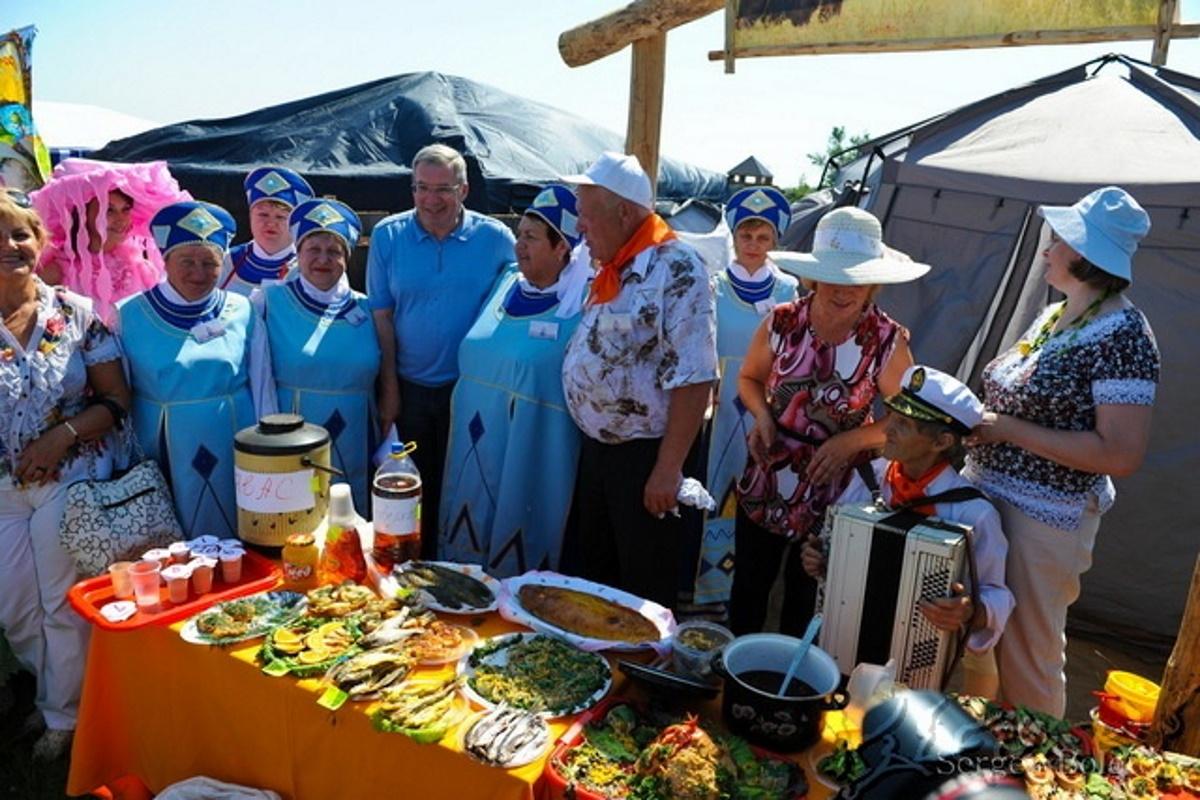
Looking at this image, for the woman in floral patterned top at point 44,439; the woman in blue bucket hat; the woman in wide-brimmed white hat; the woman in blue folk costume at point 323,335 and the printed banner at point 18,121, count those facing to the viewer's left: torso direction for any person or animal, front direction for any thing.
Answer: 1

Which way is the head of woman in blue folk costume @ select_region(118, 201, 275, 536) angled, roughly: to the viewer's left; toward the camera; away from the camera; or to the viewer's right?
toward the camera

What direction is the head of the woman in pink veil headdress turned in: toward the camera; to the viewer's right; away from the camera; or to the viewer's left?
toward the camera

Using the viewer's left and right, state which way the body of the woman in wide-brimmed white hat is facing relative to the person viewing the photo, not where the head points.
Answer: facing the viewer

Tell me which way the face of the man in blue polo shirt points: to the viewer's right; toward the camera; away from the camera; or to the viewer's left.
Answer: toward the camera

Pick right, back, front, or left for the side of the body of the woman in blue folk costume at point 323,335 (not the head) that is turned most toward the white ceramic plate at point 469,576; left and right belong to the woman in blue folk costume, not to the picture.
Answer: front

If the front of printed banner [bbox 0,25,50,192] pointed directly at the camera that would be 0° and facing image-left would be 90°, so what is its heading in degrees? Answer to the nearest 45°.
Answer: approximately 0°

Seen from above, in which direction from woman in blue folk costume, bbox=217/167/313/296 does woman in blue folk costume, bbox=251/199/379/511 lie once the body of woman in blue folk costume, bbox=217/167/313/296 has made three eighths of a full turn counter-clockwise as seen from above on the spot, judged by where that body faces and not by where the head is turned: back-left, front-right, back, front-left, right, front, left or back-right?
back-right

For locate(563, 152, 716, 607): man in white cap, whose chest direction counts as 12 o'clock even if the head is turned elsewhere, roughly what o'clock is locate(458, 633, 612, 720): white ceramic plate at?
The white ceramic plate is roughly at 11 o'clock from the man in white cap.

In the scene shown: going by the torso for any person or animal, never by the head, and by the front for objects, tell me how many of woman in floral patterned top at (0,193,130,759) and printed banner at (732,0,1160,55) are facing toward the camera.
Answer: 2

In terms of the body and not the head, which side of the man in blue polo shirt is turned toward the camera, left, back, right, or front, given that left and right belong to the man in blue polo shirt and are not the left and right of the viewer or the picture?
front

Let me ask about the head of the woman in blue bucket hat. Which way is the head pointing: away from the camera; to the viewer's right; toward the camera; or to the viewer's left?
to the viewer's left

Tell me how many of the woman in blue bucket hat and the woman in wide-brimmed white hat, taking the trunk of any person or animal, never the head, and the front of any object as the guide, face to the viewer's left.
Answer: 1
